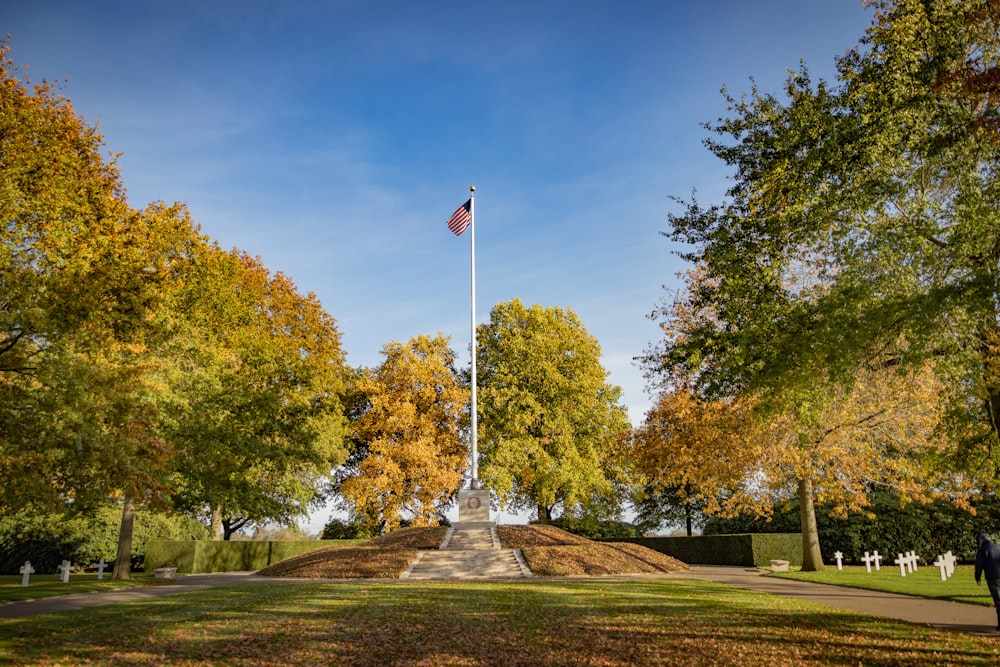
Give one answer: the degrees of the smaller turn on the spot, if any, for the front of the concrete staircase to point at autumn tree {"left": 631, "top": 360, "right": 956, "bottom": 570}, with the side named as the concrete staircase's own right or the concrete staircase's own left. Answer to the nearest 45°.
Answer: approximately 90° to the concrete staircase's own left

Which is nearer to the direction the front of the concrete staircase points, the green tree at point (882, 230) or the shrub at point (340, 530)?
the green tree

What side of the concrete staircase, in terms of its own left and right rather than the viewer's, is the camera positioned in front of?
front

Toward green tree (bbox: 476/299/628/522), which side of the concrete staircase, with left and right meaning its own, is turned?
back

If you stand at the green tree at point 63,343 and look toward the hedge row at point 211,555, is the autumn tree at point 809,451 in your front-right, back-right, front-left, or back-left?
front-right

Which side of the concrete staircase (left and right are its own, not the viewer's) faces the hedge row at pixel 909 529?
left

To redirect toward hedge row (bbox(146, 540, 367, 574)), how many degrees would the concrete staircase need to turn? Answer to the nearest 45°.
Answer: approximately 135° to its right

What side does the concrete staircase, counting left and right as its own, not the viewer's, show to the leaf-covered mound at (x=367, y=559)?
right

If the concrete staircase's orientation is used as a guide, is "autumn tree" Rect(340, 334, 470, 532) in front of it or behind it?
behind
